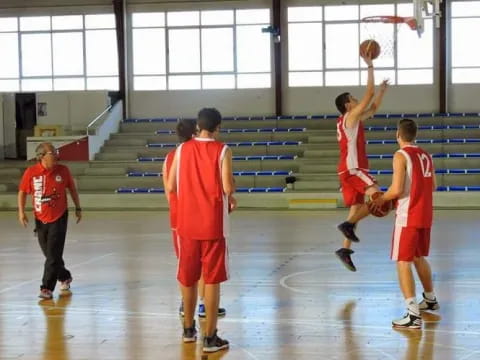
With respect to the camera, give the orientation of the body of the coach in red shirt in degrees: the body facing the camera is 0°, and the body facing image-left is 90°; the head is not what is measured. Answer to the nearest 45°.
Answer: approximately 0°

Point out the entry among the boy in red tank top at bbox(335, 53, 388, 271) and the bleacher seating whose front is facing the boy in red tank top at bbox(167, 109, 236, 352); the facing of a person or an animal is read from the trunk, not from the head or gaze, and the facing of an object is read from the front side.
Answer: the bleacher seating

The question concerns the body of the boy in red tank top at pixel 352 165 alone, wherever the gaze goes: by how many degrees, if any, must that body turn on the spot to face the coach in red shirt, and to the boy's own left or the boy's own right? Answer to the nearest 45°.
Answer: approximately 180°

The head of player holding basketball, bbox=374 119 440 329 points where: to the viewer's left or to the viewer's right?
to the viewer's left

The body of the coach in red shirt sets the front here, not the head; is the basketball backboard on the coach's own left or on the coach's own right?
on the coach's own left

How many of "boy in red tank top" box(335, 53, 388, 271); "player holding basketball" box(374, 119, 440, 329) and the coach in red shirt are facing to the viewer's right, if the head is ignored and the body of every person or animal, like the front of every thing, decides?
1

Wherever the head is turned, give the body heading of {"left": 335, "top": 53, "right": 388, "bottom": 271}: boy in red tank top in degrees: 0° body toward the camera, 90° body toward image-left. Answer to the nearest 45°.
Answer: approximately 270°

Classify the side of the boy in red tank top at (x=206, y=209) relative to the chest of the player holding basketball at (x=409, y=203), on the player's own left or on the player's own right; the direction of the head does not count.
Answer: on the player's own left

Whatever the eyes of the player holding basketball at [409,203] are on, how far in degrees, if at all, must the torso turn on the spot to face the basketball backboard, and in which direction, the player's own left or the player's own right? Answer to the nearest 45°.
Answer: approximately 45° to the player's own right

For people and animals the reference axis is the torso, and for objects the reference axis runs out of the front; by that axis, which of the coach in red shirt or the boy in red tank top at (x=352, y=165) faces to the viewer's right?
the boy in red tank top

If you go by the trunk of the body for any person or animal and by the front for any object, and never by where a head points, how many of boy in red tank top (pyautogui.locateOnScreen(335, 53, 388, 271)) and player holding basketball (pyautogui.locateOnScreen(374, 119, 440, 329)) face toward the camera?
0

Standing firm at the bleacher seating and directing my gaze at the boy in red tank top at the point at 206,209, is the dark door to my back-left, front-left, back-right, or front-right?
back-right
